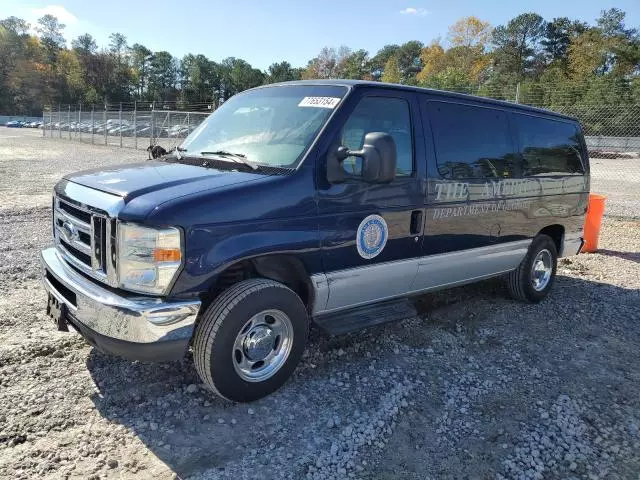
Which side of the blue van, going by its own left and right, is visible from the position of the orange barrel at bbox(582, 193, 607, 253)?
back

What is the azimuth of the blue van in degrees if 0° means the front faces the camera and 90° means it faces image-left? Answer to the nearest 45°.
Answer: approximately 45°

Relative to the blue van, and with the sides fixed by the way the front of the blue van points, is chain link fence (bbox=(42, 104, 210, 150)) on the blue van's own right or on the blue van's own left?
on the blue van's own right
